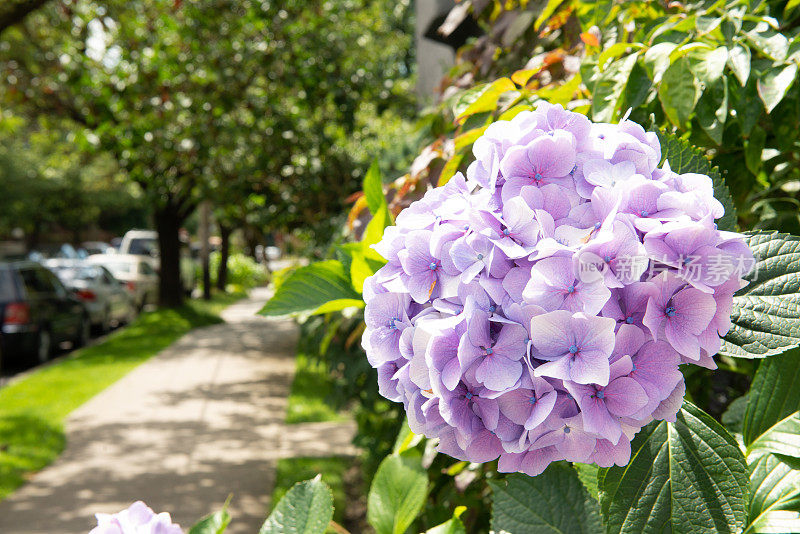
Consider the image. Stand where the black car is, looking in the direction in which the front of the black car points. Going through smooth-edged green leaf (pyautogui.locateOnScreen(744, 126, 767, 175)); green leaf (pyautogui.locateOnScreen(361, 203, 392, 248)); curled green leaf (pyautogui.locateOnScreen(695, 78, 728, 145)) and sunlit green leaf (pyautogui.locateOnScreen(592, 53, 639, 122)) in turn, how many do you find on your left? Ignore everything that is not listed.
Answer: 0

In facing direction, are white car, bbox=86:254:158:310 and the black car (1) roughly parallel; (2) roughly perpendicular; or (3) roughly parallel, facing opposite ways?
roughly parallel

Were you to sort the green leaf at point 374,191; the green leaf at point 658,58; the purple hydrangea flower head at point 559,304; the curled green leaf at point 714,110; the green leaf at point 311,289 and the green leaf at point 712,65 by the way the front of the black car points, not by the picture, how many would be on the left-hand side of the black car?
0

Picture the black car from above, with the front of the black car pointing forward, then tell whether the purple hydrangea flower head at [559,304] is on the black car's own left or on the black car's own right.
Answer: on the black car's own right

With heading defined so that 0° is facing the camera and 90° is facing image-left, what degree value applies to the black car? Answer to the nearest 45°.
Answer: approximately 225°

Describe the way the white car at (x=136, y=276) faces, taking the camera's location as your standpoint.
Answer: facing away from the viewer and to the right of the viewer

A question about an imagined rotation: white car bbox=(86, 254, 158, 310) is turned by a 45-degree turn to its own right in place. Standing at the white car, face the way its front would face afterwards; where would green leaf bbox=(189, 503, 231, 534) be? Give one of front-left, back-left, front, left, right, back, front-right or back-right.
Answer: right

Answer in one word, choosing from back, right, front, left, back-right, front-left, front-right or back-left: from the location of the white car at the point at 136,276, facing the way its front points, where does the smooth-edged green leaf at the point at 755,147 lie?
back-right

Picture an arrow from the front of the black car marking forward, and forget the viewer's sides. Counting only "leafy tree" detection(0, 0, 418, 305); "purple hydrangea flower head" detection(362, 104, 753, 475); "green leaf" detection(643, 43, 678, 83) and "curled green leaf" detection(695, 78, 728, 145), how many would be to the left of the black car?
0

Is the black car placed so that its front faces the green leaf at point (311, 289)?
no

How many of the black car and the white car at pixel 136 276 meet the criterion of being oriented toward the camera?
0

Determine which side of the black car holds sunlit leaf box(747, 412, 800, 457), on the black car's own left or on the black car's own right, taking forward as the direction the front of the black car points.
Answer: on the black car's own right

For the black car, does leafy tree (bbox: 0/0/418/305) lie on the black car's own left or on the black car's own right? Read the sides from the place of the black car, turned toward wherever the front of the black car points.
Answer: on the black car's own right

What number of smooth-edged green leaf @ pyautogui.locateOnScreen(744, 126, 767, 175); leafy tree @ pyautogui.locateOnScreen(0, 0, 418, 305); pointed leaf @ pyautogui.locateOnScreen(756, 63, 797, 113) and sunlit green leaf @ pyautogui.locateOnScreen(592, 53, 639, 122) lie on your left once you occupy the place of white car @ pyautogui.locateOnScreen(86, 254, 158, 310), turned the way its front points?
0

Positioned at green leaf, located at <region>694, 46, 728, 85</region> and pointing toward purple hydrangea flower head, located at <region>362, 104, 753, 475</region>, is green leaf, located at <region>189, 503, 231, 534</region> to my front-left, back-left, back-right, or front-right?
front-right

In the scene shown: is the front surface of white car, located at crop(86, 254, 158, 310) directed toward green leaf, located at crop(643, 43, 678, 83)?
no

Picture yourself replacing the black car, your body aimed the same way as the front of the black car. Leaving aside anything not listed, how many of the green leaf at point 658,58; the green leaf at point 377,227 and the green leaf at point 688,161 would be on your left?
0

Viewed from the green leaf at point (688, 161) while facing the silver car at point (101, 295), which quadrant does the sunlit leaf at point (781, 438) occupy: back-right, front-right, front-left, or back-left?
back-right

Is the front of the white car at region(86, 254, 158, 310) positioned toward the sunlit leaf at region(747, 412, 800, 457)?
no
